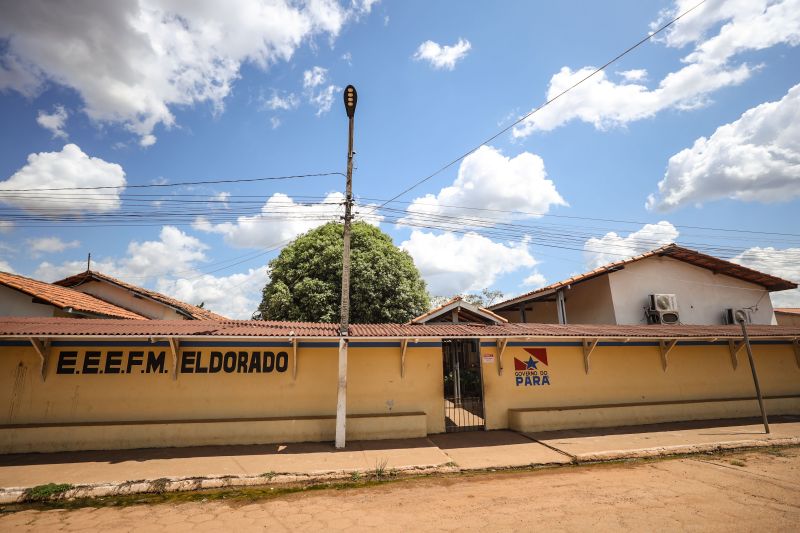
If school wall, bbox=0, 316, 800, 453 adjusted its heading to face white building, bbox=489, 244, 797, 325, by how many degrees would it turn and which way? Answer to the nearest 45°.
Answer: approximately 135° to its left

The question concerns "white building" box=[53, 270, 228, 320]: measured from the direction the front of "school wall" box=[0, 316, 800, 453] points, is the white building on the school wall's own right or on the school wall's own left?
on the school wall's own right

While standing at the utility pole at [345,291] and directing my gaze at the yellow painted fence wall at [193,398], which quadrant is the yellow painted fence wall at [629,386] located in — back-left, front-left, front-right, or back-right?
back-right

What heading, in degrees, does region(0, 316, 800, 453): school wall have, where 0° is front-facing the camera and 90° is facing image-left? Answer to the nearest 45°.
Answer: approximately 0°

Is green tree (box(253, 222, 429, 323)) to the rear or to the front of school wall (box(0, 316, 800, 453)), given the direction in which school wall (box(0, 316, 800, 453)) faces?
to the rear

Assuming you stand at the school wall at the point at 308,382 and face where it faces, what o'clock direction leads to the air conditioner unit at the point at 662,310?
The air conditioner unit is roughly at 8 o'clock from the school wall.

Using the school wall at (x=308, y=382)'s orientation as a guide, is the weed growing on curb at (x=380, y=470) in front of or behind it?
in front
